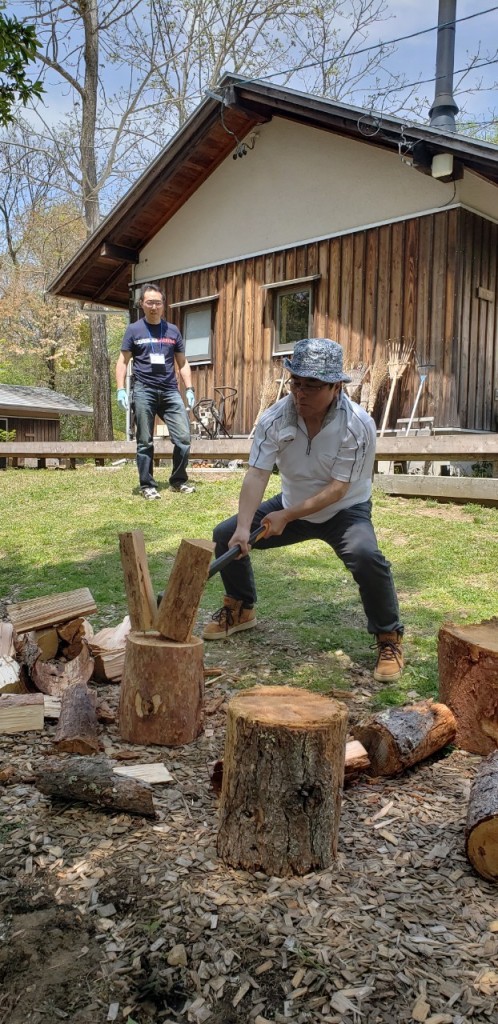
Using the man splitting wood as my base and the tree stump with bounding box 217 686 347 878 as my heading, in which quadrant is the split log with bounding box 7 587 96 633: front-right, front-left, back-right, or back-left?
front-right

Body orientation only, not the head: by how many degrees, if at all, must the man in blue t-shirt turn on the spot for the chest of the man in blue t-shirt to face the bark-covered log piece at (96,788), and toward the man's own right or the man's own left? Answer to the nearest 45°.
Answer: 0° — they already face it

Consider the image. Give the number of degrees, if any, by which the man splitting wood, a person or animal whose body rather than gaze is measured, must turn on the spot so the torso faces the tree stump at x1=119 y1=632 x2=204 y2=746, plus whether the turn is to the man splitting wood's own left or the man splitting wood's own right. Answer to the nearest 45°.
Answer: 0° — they already face it

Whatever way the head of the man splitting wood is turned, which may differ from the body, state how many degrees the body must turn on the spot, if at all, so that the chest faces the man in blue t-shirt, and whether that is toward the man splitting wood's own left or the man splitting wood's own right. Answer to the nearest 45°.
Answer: approximately 135° to the man splitting wood's own right

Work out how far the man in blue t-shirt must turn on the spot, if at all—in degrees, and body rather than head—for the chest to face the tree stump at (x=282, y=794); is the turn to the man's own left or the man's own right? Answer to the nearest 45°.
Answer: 0° — they already face it

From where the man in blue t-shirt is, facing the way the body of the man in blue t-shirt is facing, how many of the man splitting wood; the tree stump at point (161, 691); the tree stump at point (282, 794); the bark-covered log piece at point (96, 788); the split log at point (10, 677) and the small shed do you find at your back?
1

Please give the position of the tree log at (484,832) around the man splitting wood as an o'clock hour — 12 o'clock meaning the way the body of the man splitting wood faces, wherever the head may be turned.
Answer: The tree log is roughly at 10 o'clock from the man splitting wood.

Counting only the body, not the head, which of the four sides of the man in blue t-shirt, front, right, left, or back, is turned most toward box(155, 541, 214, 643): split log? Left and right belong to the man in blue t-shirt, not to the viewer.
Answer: front

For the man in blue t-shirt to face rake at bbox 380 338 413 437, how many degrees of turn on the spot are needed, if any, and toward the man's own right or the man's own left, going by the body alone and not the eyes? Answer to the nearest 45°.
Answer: approximately 135° to the man's own left

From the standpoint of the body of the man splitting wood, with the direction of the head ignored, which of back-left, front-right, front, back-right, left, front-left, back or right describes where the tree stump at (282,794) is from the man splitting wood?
front-left

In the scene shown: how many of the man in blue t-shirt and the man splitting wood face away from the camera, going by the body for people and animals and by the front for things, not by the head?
0

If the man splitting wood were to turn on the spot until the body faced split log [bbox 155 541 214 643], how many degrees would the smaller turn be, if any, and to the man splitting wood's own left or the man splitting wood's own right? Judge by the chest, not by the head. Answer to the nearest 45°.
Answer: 0° — they already face it

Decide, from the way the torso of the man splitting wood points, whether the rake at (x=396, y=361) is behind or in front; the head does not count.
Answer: behind

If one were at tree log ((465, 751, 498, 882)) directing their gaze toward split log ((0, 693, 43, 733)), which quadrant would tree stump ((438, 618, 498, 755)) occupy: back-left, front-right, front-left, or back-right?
front-right

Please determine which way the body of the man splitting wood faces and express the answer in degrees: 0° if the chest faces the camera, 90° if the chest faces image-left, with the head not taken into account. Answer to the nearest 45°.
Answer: approximately 45°

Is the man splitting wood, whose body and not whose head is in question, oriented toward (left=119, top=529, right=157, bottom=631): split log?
yes

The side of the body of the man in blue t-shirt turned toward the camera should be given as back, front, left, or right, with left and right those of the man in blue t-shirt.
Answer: front
